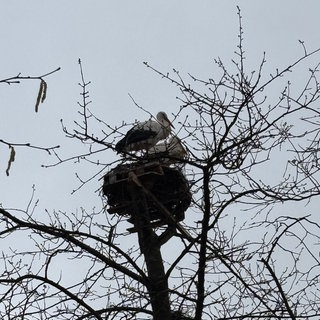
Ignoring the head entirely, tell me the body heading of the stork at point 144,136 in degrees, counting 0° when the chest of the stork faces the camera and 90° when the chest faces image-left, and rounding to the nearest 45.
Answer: approximately 270°

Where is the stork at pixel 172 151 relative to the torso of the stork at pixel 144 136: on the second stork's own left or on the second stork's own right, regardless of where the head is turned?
on the second stork's own right
